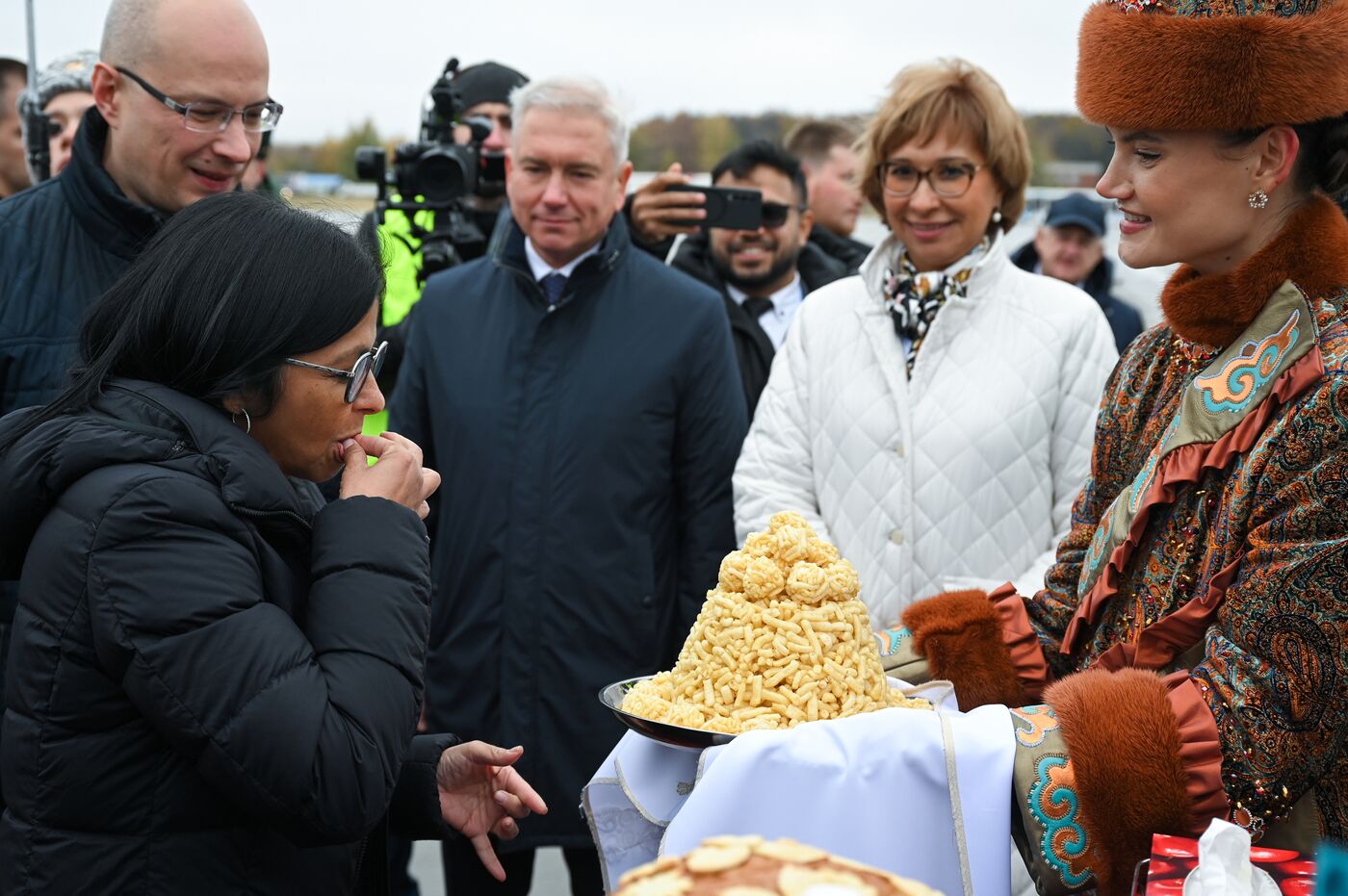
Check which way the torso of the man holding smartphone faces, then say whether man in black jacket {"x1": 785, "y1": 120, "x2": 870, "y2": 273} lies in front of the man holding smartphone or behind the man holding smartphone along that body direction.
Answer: behind

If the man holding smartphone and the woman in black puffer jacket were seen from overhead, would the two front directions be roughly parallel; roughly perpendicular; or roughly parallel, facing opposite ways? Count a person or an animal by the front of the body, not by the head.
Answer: roughly perpendicular

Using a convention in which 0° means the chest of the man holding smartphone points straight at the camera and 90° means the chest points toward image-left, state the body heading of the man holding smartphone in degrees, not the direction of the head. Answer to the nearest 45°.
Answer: approximately 0°

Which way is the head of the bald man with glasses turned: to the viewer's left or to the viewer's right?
to the viewer's right

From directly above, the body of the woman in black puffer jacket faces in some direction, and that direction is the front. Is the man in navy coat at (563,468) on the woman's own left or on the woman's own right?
on the woman's own left

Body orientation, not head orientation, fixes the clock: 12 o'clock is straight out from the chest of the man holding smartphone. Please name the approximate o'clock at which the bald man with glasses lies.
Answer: The bald man with glasses is roughly at 1 o'clock from the man holding smartphone.

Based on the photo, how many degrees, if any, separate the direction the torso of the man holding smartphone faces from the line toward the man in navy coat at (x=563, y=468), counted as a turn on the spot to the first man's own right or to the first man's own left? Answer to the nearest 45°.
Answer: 0° — they already face them

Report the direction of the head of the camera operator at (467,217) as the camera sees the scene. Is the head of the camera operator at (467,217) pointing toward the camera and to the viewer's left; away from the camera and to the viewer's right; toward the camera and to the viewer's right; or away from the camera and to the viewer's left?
toward the camera and to the viewer's left

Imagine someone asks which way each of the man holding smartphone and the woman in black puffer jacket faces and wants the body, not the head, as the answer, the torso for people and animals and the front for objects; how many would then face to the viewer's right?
1

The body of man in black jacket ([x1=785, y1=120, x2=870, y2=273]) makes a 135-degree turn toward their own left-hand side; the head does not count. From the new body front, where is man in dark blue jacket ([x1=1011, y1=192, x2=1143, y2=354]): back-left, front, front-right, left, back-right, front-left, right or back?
right

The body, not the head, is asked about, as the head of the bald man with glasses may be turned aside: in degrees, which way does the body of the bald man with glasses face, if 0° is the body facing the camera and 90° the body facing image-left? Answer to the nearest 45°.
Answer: approximately 315°

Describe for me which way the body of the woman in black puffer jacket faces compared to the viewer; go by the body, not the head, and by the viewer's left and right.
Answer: facing to the right of the viewer

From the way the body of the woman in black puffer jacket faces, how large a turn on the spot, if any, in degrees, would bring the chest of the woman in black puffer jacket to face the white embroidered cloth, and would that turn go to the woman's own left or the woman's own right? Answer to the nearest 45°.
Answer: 0° — they already face it

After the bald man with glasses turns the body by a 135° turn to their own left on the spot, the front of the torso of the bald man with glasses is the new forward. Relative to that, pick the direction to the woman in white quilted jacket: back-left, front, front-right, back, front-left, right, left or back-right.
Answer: right

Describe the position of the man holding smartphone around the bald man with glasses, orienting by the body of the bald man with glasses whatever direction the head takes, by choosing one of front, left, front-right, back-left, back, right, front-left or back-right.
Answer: left

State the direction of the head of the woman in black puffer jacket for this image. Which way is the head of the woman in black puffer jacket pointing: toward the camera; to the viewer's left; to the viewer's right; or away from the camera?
to the viewer's right
